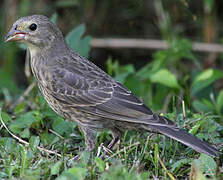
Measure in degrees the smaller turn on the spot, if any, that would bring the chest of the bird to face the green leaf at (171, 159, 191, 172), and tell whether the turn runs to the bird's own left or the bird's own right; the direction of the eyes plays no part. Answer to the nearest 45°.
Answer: approximately 135° to the bird's own left

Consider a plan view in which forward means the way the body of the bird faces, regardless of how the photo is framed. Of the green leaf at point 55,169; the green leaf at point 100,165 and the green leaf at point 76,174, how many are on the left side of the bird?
3

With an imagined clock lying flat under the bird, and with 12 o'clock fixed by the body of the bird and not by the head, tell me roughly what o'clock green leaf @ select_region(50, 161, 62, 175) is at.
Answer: The green leaf is roughly at 9 o'clock from the bird.

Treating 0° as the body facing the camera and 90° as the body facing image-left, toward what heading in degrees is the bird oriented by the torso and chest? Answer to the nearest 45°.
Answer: approximately 90°

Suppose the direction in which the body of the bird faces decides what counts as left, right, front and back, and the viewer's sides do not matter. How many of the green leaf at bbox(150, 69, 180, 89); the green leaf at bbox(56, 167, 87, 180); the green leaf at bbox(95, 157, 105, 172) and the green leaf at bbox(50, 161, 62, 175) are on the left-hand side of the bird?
3

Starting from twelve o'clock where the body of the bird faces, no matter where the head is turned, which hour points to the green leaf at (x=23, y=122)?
The green leaf is roughly at 12 o'clock from the bird.

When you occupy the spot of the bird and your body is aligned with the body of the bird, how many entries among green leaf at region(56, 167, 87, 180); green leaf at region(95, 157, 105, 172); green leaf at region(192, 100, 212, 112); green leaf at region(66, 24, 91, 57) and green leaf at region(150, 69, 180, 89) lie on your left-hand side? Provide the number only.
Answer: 2

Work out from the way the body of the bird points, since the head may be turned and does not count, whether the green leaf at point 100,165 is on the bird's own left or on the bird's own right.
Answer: on the bird's own left

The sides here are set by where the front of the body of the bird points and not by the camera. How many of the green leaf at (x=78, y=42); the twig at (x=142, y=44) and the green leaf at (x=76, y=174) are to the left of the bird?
1

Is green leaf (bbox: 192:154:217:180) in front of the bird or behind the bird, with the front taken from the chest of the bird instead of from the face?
behind

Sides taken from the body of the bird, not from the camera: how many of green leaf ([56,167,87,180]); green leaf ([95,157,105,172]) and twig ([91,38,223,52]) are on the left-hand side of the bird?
2

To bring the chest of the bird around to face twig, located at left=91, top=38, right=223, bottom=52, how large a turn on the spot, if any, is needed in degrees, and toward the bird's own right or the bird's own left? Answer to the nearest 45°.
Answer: approximately 90° to the bird's own right

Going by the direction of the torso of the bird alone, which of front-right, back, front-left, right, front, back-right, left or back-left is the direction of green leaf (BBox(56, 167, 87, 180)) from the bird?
left

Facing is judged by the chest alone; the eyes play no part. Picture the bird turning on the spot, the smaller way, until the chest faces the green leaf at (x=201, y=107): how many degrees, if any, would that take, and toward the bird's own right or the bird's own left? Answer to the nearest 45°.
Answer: approximately 135° to the bird's own right
